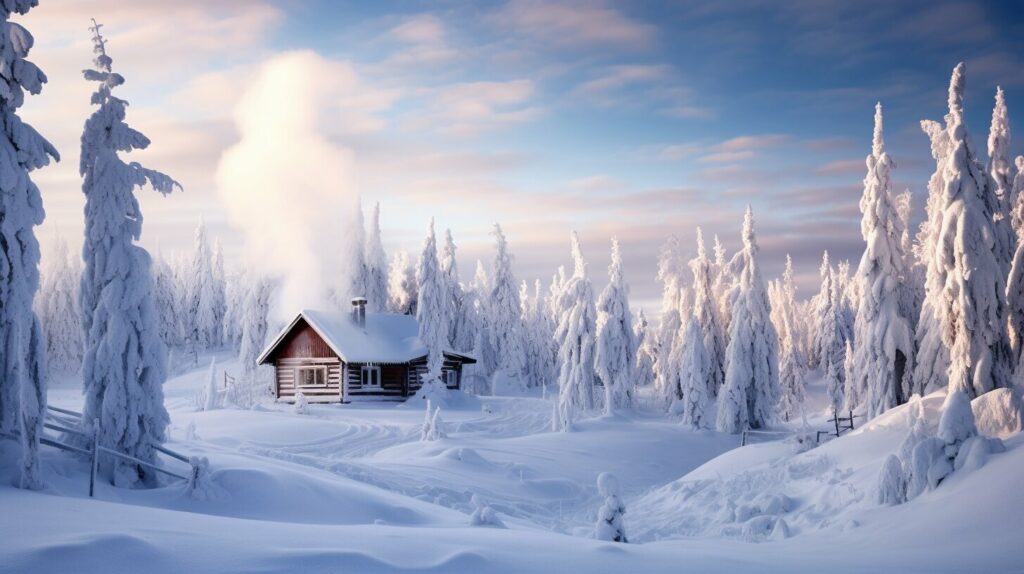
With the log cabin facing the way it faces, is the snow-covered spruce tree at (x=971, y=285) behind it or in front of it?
in front

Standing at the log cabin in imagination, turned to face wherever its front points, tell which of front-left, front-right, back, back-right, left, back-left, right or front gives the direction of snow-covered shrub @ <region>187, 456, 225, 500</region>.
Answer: front-right

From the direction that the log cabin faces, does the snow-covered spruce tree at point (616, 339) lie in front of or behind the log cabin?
in front

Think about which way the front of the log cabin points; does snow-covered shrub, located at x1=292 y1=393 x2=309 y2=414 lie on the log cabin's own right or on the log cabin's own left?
on the log cabin's own right

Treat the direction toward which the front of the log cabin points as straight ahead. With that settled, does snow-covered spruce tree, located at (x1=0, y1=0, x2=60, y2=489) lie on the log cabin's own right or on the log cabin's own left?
on the log cabin's own right

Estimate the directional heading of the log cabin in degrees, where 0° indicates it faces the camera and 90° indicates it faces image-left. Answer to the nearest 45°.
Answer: approximately 315°
